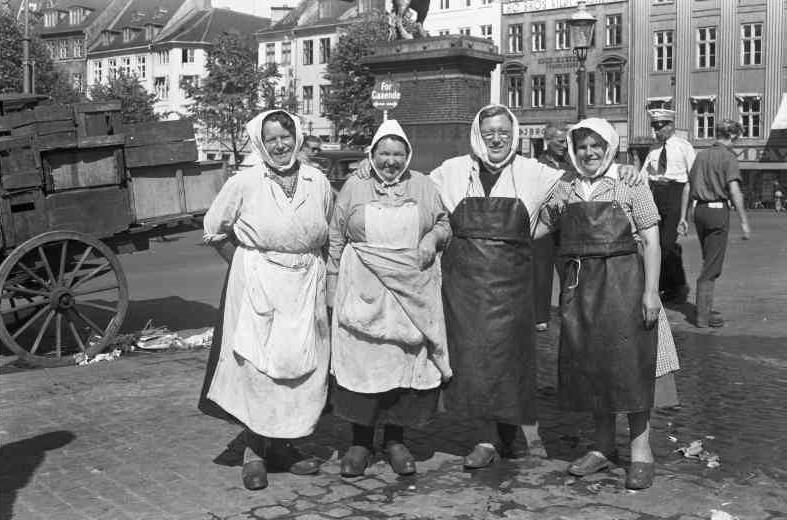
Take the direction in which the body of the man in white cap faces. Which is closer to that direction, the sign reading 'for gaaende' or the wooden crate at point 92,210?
the wooden crate

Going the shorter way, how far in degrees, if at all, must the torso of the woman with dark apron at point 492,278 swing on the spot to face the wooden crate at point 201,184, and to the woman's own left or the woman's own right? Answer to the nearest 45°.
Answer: approximately 135° to the woman's own right

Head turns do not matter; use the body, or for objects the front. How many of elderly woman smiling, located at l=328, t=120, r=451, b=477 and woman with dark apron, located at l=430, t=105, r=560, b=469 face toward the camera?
2

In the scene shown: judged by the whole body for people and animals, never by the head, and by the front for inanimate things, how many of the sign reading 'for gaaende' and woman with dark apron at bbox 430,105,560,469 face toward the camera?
2

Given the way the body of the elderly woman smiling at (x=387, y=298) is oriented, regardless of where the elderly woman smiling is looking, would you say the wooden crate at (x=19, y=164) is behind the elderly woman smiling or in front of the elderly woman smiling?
behind

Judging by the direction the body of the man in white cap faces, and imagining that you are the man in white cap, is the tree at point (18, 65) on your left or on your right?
on your right

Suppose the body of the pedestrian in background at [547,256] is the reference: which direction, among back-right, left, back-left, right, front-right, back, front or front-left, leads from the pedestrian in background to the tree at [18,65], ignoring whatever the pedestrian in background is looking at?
back
